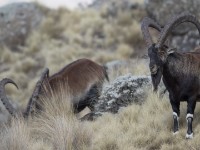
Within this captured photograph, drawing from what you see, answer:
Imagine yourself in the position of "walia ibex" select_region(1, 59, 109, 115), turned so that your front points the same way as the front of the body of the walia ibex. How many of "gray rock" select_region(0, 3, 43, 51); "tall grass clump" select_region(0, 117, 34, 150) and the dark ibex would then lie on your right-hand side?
1

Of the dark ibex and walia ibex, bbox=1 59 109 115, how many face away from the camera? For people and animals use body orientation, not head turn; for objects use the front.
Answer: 0

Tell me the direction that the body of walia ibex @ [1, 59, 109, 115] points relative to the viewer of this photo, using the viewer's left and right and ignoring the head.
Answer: facing to the left of the viewer

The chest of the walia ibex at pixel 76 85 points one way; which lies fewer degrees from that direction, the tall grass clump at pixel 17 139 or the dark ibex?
the tall grass clump

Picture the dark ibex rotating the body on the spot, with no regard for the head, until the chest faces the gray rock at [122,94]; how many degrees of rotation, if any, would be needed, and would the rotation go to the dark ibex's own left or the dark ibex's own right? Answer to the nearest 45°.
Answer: approximately 90° to the dark ibex's own right

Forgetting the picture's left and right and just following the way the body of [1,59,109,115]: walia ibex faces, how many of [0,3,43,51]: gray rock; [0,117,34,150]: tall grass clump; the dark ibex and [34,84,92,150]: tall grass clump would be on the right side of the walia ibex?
1

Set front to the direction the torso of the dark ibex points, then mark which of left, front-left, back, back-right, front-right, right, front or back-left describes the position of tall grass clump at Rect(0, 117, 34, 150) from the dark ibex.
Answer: front-right

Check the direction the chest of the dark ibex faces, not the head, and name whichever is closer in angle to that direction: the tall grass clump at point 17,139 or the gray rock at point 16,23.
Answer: the tall grass clump

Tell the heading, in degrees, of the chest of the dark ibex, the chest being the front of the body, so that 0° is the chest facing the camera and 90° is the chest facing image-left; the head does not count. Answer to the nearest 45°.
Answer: approximately 45°

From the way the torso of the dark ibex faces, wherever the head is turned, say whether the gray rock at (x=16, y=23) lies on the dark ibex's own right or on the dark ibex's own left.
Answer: on the dark ibex's own right

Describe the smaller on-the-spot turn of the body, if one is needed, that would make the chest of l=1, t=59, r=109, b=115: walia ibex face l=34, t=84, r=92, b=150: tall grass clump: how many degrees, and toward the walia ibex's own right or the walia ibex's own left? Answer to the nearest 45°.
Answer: approximately 90° to the walia ibex's own left
